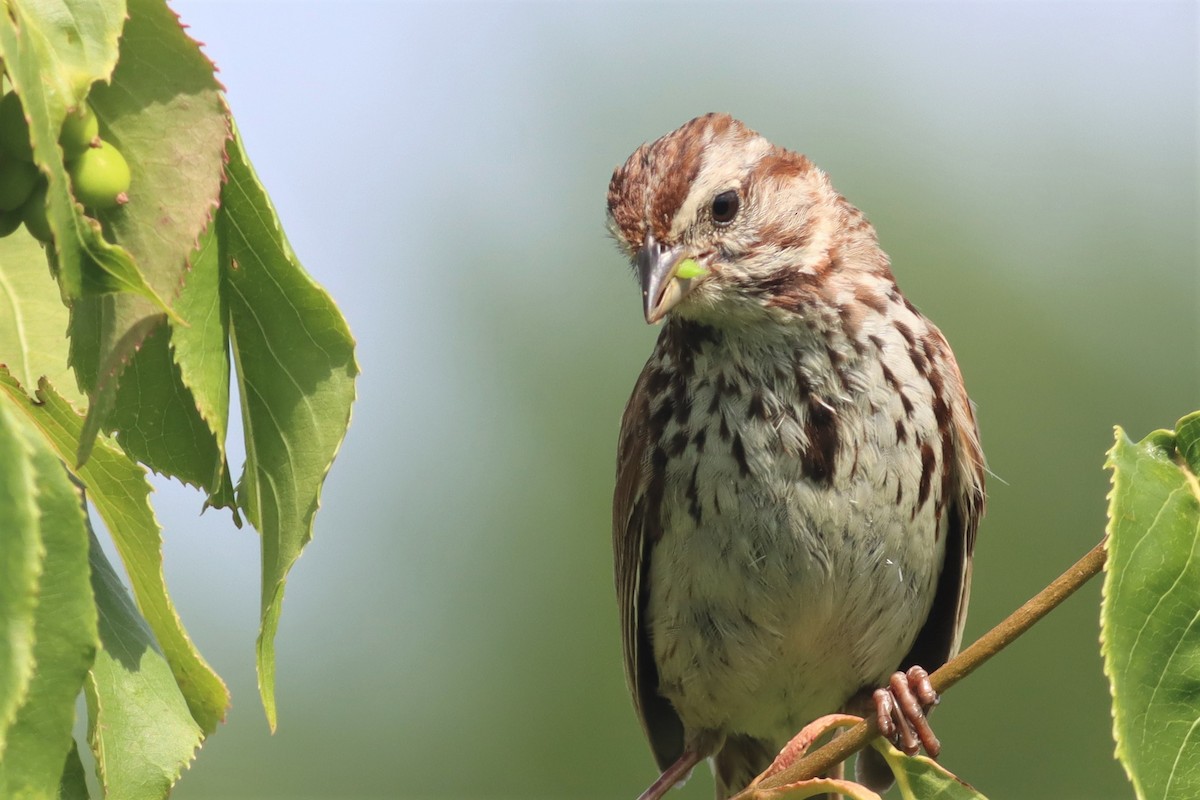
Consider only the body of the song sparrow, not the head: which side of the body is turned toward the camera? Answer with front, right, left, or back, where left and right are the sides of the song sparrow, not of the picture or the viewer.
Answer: front

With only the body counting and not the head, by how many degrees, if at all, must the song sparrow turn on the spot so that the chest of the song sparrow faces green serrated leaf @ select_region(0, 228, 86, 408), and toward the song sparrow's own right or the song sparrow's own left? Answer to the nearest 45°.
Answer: approximately 45° to the song sparrow's own right

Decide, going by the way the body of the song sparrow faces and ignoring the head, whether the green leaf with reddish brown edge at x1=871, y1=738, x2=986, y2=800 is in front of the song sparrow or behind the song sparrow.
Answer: in front

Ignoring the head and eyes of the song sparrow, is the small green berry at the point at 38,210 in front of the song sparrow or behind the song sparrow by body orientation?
in front
